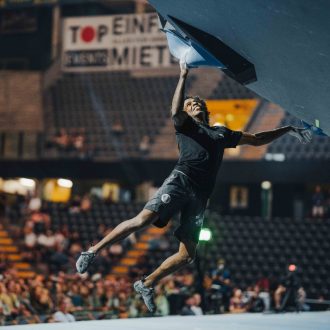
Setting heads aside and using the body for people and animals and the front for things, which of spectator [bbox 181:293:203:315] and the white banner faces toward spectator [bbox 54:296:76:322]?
the white banner

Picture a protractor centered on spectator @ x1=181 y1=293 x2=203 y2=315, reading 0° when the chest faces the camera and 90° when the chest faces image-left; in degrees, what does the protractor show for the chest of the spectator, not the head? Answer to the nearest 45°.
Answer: approximately 315°

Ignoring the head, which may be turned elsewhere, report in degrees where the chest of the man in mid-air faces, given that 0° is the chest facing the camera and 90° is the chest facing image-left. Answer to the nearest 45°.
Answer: approximately 315°

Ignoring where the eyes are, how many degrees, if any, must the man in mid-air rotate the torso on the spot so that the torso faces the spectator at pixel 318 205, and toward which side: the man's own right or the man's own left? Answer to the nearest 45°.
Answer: approximately 135° to the man's own left

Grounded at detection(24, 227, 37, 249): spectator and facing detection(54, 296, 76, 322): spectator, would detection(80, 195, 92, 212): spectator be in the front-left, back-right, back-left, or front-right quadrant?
back-left

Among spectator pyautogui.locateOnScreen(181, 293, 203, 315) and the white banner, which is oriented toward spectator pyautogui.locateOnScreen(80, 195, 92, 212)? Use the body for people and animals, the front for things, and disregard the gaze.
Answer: the white banner

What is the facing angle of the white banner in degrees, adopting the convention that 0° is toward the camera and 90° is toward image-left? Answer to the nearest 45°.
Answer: approximately 0°
